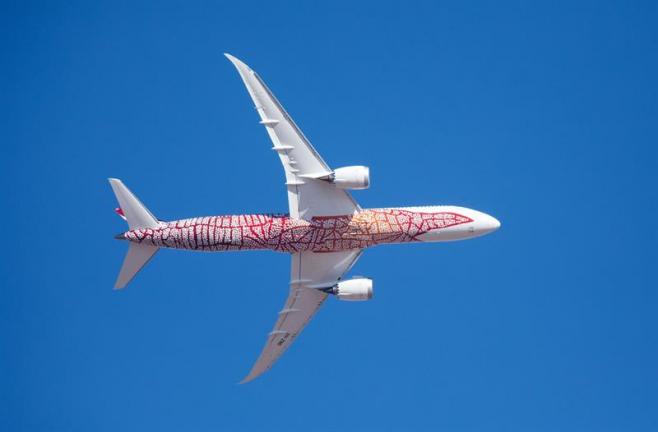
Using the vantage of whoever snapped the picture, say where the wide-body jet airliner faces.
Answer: facing to the right of the viewer
